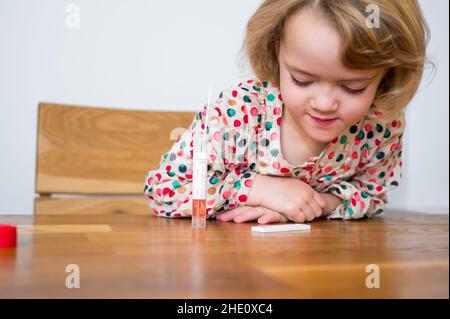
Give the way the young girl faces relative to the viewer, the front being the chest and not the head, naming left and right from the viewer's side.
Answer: facing the viewer

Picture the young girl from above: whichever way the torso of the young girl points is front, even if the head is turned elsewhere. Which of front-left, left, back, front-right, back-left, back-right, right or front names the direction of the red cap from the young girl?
front-right

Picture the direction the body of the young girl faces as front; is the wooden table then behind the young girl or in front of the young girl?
in front
